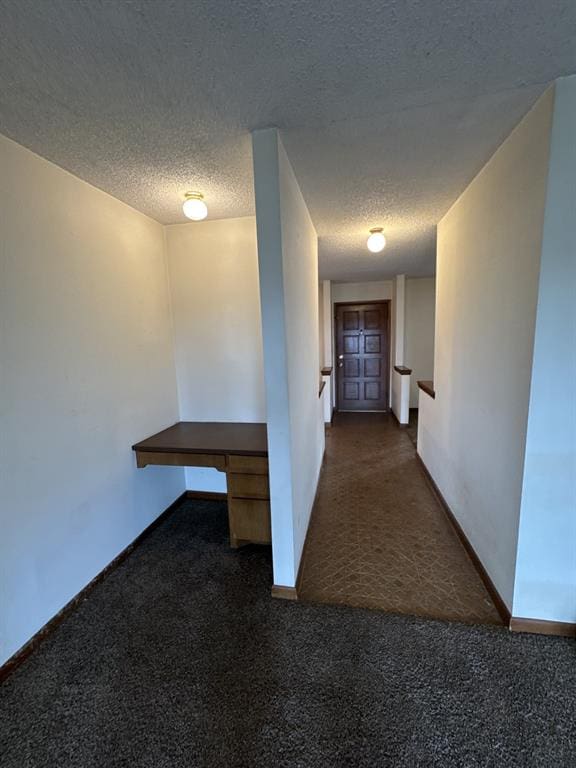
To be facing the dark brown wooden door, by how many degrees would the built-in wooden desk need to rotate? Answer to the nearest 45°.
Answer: approximately 135° to its left

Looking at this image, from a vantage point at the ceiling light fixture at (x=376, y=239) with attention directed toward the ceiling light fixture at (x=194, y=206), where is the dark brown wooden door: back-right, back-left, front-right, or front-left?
back-right

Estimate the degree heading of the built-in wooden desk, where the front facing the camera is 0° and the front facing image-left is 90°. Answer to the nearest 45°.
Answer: approximately 0°
